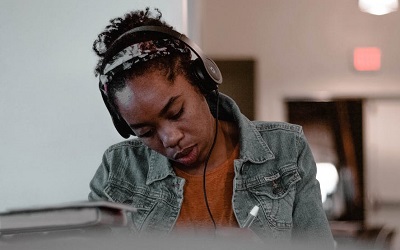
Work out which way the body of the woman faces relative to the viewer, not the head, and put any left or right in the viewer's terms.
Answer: facing the viewer

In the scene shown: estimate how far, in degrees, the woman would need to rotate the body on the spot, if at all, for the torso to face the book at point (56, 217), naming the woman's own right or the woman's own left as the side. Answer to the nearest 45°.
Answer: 0° — they already face it

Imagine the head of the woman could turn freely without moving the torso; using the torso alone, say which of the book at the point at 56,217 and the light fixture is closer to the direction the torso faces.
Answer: the book

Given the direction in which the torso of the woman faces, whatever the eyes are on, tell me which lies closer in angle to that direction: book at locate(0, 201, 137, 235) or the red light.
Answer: the book

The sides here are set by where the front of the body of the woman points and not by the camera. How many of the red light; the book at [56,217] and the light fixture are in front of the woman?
1

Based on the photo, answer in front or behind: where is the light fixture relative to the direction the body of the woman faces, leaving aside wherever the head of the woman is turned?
behind
